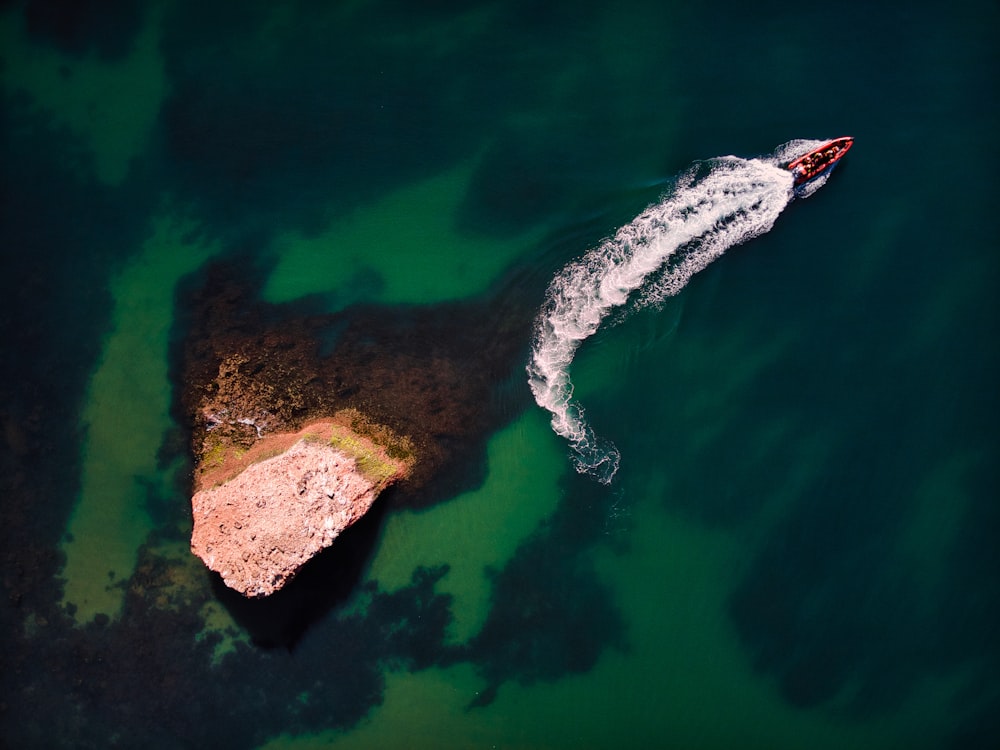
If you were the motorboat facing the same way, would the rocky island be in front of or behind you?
behind

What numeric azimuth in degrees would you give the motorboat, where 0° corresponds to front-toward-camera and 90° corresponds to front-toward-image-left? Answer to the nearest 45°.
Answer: approximately 225°
